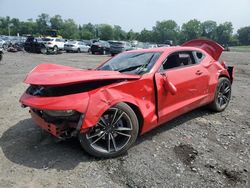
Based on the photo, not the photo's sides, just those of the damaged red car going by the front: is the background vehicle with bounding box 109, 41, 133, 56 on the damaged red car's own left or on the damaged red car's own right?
on the damaged red car's own right

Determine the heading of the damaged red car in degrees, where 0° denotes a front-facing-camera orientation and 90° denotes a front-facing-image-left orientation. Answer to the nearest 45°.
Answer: approximately 45°

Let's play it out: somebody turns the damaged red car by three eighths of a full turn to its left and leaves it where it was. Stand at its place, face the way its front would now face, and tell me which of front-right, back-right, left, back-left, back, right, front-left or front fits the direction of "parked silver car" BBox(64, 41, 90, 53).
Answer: left

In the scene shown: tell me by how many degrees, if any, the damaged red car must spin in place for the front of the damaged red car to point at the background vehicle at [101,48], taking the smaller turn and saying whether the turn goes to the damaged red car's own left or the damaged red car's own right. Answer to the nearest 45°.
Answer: approximately 135° to the damaged red car's own right

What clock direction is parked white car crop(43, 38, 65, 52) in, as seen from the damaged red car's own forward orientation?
The parked white car is roughly at 4 o'clock from the damaged red car.
